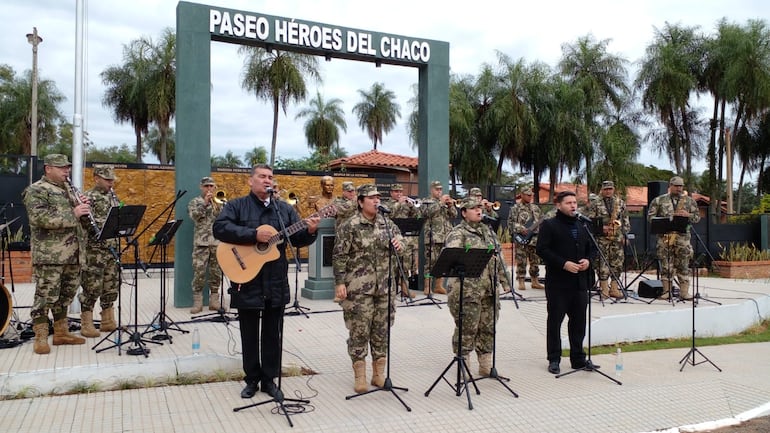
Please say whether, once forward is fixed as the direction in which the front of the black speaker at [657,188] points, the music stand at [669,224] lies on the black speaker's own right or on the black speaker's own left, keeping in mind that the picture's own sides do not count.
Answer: on the black speaker's own left

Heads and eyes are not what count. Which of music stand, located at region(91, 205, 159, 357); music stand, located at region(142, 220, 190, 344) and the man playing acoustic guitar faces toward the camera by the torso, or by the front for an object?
the man playing acoustic guitar

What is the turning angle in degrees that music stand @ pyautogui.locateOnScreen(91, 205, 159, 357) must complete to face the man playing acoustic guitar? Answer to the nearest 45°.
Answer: approximately 180°

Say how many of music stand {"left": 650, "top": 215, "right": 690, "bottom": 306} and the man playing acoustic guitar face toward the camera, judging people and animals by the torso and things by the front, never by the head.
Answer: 1

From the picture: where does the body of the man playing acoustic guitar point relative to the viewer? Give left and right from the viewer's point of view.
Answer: facing the viewer

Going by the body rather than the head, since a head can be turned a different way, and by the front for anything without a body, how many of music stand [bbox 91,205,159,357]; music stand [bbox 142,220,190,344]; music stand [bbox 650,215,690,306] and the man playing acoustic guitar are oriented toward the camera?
1

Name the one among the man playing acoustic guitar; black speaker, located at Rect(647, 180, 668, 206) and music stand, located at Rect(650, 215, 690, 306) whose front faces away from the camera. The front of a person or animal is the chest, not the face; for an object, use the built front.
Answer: the music stand

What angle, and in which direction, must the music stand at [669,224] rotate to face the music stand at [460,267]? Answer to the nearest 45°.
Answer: approximately 180°

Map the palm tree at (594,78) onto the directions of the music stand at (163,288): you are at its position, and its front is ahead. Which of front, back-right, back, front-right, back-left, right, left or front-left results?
right

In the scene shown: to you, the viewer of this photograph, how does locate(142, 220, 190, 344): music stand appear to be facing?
facing away from the viewer and to the left of the viewer

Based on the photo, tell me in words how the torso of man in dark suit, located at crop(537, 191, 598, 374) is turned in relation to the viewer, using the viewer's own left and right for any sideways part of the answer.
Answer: facing the viewer and to the right of the viewer

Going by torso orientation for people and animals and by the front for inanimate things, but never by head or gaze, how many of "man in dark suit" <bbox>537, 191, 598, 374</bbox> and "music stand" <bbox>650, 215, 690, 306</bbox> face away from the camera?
1

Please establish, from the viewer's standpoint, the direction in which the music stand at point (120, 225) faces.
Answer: facing away from the viewer and to the left of the viewer

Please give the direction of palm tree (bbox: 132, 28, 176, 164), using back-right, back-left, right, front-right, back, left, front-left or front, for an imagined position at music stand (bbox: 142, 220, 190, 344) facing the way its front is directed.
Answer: front-right

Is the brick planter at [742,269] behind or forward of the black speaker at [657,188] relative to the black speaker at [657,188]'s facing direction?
behind
